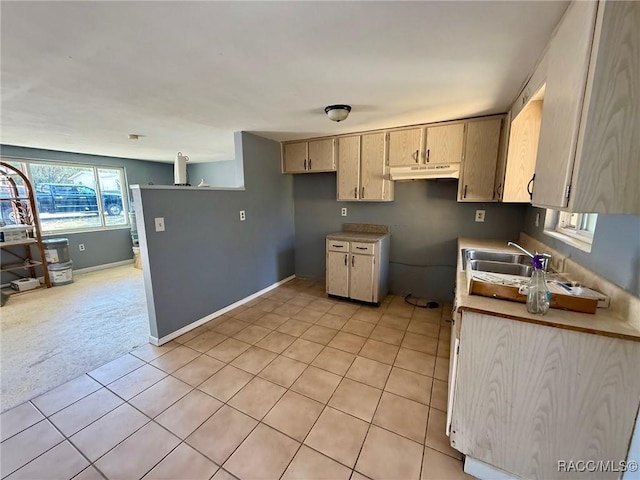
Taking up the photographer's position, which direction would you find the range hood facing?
facing the viewer

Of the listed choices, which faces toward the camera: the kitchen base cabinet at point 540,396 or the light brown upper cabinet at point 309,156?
the light brown upper cabinet

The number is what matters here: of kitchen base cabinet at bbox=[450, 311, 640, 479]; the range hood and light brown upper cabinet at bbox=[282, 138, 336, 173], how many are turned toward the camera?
2

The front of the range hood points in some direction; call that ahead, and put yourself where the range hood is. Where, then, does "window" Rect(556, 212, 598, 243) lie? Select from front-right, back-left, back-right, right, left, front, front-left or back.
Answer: front-left

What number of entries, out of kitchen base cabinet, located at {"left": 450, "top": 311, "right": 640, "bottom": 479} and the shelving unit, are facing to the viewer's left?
1

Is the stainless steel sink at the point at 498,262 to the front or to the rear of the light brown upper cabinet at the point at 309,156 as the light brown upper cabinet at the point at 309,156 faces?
to the front

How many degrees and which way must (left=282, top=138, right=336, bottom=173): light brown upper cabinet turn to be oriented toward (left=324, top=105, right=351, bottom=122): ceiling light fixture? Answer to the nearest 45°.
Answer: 0° — it already faces it

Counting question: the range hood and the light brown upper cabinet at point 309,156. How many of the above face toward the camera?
2

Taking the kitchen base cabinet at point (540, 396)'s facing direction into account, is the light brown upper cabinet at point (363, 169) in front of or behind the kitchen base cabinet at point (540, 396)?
in front

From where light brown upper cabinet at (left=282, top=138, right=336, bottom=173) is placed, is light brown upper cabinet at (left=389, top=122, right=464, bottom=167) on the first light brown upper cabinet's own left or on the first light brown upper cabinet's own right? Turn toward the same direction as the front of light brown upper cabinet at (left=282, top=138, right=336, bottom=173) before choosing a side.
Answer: on the first light brown upper cabinet's own left

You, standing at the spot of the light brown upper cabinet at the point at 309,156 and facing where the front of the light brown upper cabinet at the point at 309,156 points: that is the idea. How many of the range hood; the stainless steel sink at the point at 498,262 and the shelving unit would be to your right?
1

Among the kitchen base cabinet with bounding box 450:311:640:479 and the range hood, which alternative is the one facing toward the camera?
the range hood

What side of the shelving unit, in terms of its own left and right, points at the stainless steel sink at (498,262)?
front

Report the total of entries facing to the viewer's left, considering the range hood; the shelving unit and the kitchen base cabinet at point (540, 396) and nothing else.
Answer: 1

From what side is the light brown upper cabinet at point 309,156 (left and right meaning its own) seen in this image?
front

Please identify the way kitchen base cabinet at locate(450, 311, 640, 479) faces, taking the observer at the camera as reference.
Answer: facing to the left of the viewer

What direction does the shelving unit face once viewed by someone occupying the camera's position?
facing the viewer and to the right of the viewer
